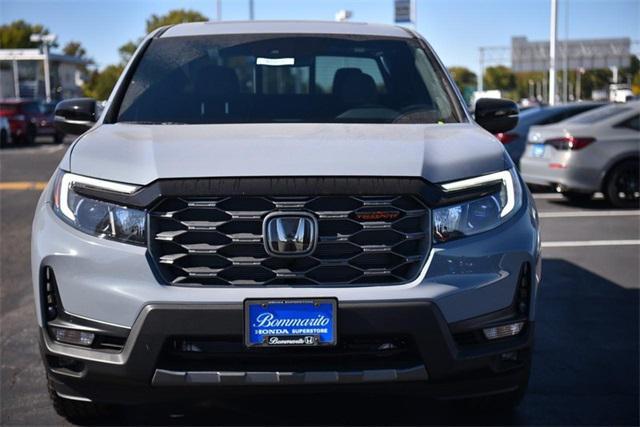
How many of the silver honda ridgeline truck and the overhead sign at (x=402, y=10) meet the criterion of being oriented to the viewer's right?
0

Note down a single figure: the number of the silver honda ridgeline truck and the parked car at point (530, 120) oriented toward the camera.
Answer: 1

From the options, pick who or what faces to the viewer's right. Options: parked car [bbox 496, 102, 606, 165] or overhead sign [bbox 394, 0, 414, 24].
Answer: the parked car

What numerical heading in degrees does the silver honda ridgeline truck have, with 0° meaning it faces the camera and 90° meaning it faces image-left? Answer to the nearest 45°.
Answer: approximately 0°

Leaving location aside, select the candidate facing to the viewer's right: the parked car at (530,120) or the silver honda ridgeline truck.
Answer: the parked car

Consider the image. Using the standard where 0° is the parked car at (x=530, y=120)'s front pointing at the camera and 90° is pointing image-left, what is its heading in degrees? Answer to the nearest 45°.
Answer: approximately 270°
